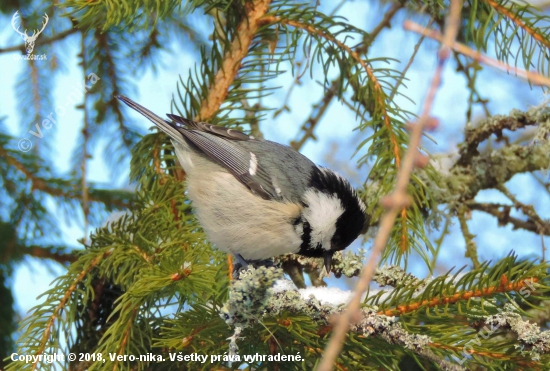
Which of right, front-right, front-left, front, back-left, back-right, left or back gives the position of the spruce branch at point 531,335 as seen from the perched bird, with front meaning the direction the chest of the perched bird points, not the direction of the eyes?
front-right

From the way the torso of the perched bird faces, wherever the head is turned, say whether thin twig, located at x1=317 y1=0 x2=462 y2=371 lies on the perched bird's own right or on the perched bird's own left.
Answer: on the perched bird's own right

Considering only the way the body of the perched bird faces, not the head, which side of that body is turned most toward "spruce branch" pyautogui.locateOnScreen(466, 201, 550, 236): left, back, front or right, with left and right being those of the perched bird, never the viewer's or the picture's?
front

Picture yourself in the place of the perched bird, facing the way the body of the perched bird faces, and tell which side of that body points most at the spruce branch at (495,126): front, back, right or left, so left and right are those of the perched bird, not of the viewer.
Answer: front

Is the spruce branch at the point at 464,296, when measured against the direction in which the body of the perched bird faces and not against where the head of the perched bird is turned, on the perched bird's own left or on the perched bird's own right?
on the perched bird's own right

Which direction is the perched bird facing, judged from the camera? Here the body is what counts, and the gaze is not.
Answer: to the viewer's right
